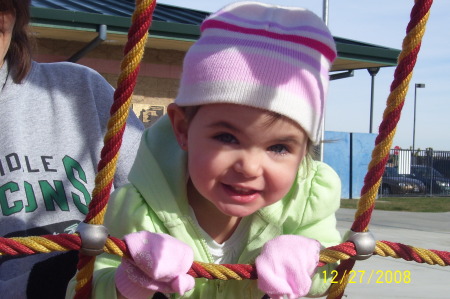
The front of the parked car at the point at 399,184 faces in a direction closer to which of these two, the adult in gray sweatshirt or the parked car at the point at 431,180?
the adult in gray sweatshirt

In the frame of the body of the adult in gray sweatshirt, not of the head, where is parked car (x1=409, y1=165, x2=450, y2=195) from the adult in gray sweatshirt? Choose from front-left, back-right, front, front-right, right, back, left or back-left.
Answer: back-left
